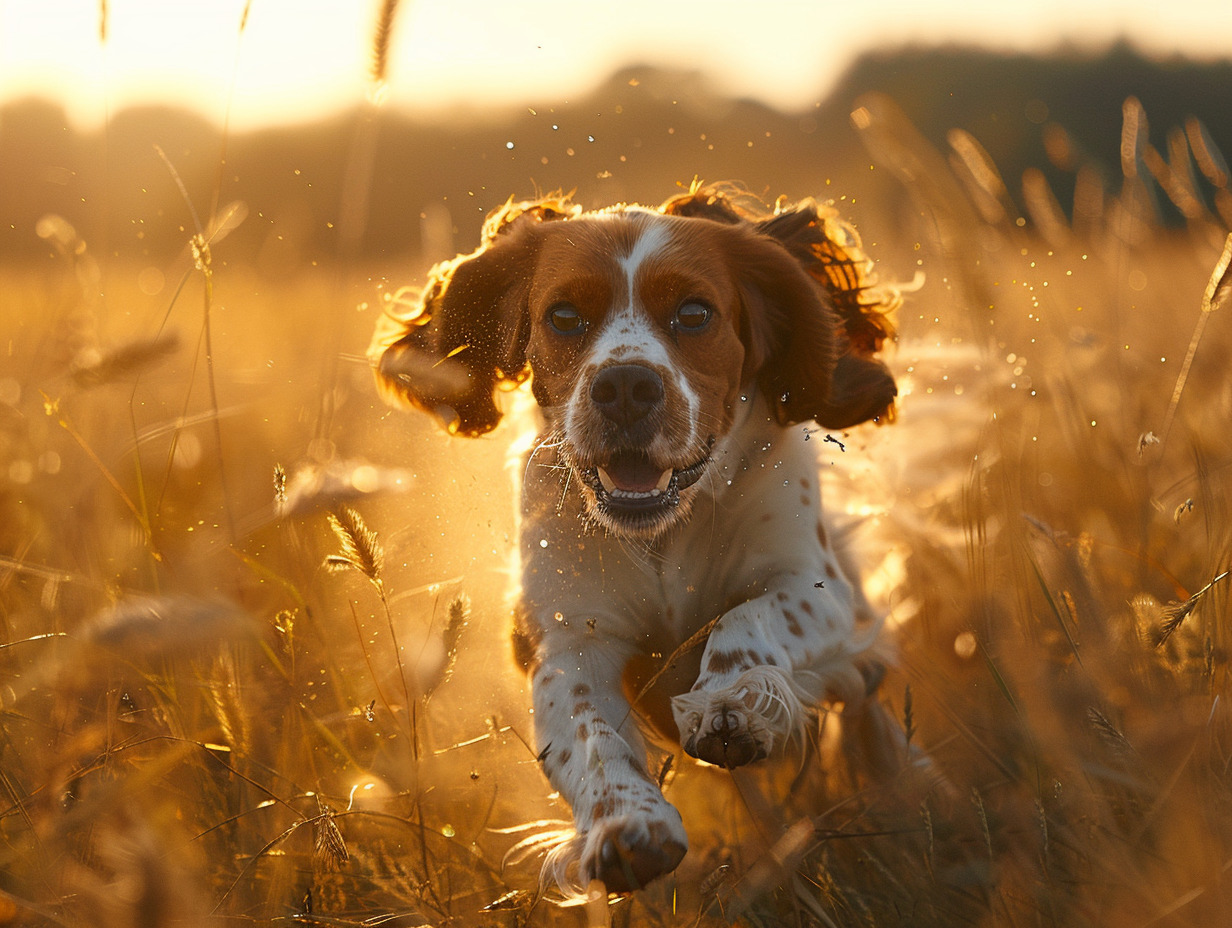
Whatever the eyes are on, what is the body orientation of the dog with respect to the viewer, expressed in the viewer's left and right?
facing the viewer

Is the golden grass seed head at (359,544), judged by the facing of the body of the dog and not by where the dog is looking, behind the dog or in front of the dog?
in front
